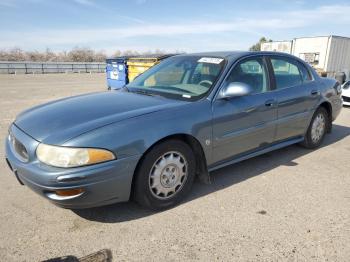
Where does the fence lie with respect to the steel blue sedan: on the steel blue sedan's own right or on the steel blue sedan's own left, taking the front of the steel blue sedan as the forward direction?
on the steel blue sedan's own right

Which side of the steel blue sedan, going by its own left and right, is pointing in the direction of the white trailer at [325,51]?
back

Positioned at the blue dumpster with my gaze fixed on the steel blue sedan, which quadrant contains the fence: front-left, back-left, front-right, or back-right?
back-right

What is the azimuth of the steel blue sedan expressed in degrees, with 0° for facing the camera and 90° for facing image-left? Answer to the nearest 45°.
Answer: approximately 45°

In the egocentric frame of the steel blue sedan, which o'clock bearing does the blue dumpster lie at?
The blue dumpster is roughly at 4 o'clock from the steel blue sedan.

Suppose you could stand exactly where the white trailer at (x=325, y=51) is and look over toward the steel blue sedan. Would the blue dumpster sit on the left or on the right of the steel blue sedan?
right

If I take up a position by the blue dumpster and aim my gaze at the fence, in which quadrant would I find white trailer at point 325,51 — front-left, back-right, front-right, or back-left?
back-right
